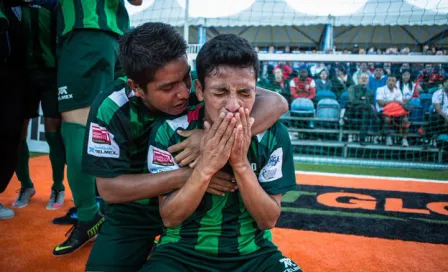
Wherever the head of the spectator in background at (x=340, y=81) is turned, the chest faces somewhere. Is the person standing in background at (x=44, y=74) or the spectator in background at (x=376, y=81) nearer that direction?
the person standing in background

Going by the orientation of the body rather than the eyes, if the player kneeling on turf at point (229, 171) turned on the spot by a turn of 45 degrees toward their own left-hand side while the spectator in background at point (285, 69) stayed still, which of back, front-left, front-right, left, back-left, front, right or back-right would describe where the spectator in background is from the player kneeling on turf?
back-left

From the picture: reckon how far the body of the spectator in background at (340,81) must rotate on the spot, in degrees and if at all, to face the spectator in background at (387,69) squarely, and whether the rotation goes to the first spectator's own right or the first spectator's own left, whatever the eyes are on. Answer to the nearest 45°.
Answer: approximately 90° to the first spectator's own left

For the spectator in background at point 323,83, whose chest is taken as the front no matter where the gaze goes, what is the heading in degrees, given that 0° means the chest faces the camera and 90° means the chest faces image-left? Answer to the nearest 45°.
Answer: approximately 0°

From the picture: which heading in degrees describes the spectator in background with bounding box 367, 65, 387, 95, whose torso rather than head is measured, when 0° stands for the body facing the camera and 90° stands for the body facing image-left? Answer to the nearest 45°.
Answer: approximately 0°

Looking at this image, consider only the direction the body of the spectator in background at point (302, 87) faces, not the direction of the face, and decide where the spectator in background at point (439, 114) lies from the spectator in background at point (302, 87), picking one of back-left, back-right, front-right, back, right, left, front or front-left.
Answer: left
